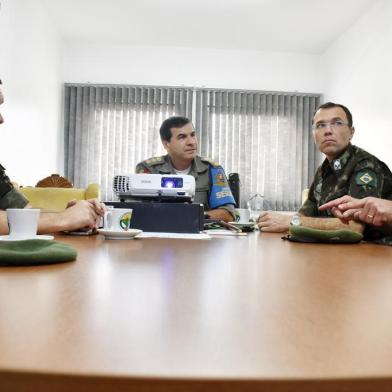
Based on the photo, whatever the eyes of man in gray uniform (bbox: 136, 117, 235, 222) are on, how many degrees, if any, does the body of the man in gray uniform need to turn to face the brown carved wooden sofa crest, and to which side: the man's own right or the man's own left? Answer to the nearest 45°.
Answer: approximately 135° to the man's own right

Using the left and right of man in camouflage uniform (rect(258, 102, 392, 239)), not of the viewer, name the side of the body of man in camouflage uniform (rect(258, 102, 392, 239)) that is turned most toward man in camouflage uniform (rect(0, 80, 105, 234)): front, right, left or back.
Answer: front

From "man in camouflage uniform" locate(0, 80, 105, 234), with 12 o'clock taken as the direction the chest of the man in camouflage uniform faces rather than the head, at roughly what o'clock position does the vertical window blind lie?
The vertical window blind is roughly at 10 o'clock from the man in camouflage uniform.

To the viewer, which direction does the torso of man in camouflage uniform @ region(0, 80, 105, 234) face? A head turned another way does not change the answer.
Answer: to the viewer's right

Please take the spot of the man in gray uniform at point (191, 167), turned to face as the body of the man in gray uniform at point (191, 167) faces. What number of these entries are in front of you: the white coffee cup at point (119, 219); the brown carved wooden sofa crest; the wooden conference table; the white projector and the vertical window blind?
3

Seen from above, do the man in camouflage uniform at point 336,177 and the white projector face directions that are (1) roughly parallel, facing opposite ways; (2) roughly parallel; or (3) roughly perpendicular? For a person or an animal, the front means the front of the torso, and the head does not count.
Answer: roughly perpendicular

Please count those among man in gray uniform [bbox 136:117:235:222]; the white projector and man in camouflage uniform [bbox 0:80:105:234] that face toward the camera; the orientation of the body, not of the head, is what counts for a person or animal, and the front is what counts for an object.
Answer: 2

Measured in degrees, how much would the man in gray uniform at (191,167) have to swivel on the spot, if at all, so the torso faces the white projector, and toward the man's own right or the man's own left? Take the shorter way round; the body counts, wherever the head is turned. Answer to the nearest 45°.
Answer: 0° — they already face it

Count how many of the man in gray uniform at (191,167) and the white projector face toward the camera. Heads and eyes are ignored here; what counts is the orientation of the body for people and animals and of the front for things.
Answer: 2

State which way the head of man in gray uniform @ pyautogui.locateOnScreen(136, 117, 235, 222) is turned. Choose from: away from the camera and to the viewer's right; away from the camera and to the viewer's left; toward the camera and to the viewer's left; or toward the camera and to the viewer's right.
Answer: toward the camera and to the viewer's right

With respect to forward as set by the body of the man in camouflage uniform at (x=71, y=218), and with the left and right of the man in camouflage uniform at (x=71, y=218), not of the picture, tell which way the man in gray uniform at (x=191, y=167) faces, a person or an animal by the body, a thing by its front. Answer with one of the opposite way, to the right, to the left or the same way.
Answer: to the right

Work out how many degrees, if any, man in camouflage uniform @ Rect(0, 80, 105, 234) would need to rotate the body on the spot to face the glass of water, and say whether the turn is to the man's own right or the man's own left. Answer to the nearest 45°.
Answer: approximately 45° to the man's own left
